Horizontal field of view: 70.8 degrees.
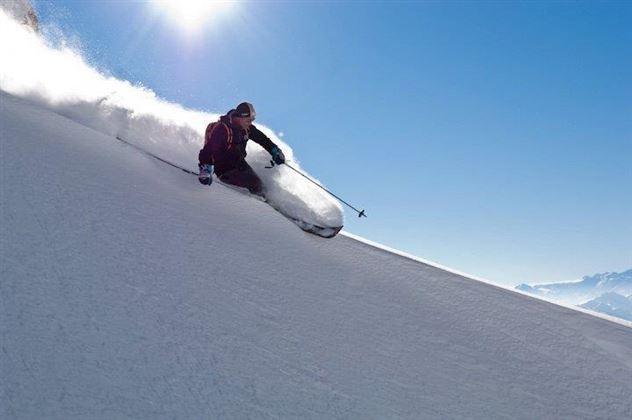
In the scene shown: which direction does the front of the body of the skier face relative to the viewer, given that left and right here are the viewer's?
facing the viewer and to the right of the viewer
